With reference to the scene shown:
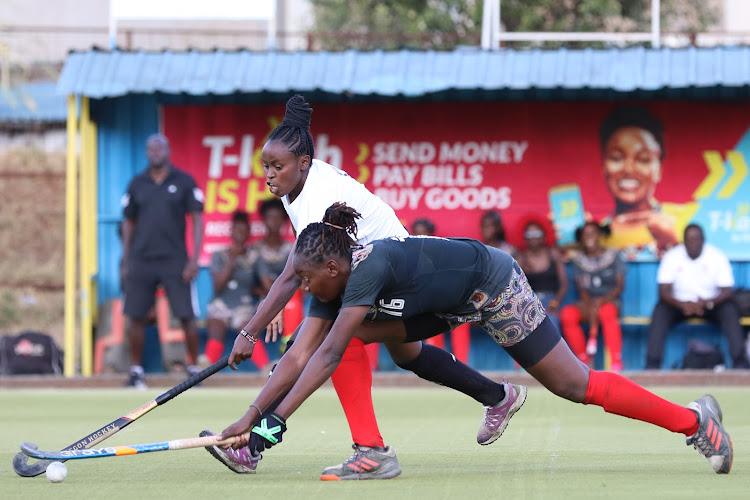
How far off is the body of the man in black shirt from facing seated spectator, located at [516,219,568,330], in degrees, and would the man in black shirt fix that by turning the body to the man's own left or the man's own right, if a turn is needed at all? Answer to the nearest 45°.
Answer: approximately 90° to the man's own left

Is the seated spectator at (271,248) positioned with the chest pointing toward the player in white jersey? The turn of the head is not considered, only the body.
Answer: yes
